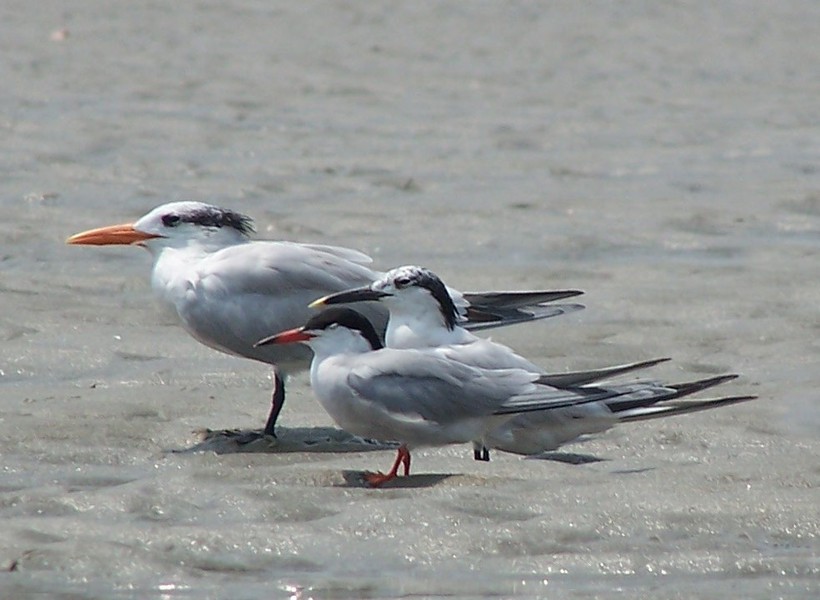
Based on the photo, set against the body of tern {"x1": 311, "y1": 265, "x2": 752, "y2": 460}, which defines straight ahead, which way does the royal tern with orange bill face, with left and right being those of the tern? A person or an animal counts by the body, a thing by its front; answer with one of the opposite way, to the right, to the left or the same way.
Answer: the same way

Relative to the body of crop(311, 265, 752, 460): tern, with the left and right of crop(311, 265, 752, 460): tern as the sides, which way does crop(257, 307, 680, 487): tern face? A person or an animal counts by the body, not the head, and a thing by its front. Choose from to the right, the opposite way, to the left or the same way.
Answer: the same way

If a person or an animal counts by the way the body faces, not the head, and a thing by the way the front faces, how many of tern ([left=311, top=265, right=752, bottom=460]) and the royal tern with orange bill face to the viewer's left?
2

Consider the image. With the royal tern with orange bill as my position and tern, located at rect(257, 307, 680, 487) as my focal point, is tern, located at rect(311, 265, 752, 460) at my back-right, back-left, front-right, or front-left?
front-left

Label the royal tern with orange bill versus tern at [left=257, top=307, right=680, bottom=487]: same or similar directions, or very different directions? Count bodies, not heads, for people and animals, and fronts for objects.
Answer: same or similar directions

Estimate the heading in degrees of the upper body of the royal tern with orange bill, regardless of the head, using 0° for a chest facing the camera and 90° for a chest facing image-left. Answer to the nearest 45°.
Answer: approximately 90°

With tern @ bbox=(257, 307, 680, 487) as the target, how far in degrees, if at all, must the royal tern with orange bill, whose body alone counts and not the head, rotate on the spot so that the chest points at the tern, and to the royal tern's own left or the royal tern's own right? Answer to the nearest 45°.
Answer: approximately 135° to the royal tern's own left

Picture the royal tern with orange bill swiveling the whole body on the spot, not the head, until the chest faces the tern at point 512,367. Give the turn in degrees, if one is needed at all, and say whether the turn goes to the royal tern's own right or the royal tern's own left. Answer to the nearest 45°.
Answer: approximately 135° to the royal tern's own left

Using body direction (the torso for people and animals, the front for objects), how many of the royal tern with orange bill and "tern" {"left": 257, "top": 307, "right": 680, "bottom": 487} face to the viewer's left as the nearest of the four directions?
2

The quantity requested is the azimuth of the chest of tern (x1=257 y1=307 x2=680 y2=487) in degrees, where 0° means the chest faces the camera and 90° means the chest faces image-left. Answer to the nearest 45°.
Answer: approximately 90°

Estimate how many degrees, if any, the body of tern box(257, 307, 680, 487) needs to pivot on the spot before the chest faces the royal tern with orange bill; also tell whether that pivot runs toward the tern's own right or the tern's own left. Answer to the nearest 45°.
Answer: approximately 45° to the tern's own right

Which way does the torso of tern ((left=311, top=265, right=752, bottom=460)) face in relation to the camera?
to the viewer's left
